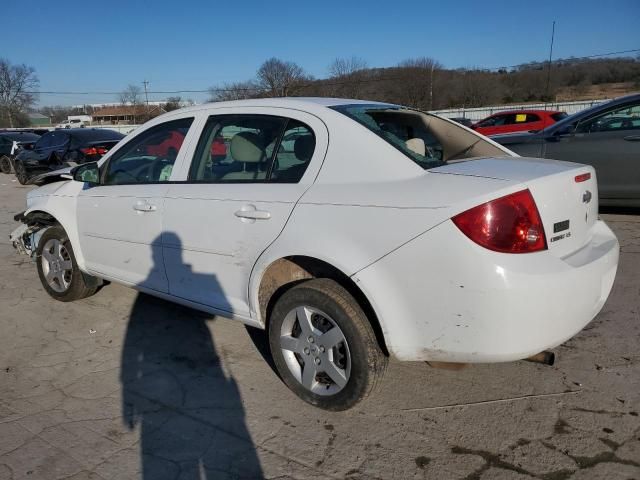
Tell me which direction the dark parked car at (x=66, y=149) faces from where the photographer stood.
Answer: facing away from the viewer and to the left of the viewer

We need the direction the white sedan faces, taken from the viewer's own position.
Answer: facing away from the viewer and to the left of the viewer

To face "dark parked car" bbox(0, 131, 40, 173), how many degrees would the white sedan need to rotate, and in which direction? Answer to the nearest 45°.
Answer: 0° — it already faces it

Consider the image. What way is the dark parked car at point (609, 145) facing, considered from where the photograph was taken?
facing to the left of the viewer

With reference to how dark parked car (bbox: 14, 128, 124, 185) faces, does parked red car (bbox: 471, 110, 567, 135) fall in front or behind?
behind

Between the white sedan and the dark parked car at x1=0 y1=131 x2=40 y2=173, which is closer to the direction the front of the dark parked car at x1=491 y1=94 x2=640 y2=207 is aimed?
the dark parked car

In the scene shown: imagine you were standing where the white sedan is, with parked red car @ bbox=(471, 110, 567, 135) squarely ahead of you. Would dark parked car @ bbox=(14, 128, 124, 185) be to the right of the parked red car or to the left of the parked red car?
left

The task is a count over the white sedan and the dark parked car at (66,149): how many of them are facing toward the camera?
0

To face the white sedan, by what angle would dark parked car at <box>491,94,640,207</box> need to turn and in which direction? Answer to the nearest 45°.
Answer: approximately 90° to its left

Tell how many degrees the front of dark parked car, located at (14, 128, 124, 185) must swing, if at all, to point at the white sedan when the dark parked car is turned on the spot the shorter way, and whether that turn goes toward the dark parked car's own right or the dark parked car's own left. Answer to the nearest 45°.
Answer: approximately 135° to the dark parked car's own left

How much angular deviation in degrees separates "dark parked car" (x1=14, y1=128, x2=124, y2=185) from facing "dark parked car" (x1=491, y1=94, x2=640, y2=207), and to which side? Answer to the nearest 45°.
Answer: approximately 180°

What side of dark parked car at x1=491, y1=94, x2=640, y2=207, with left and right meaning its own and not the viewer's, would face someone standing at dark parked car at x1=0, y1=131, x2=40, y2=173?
front

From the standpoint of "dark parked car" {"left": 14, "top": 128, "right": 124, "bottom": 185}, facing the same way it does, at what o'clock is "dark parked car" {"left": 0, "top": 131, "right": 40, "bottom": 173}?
"dark parked car" {"left": 0, "top": 131, "right": 40, "bottom": 173} is roughly at 1 o'clock from "dark parked car" {"left": 14, "top": 128, "right": 124, "bottom": 185}.

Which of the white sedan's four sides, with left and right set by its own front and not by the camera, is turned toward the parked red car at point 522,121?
right

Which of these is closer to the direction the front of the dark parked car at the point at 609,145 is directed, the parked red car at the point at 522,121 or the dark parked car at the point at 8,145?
the dark parked car

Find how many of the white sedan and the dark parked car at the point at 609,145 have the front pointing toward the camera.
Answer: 0
